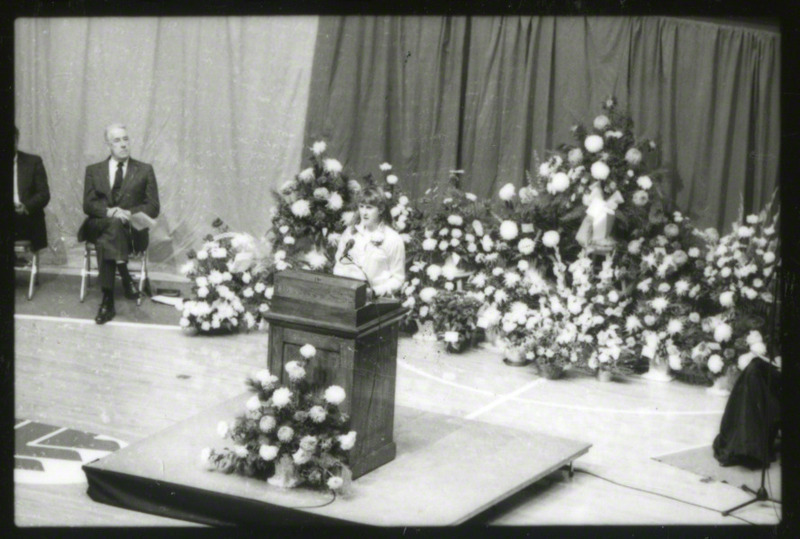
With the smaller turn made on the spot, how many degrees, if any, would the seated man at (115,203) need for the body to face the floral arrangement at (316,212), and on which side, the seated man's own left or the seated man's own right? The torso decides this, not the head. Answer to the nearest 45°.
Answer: approximately 45° to the seated man's own left

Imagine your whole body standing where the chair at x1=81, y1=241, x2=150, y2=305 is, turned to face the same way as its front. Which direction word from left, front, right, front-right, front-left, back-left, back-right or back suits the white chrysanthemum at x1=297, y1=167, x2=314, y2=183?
front-left

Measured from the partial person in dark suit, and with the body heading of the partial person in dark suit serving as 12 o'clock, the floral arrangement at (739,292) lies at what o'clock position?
The floral arrangement is roughly at 10 o'clock from the partial person in dark suit.

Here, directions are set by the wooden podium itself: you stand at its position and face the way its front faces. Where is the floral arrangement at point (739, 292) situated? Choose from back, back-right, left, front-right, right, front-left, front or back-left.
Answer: back

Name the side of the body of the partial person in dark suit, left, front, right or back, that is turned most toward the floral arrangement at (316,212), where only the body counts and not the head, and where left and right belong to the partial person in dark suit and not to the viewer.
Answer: left

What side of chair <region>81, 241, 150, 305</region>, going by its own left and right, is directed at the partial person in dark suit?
right

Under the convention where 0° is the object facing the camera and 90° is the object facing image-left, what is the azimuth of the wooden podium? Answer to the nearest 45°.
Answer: approximately 45°

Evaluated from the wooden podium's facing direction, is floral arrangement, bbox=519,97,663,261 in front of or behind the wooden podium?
behind

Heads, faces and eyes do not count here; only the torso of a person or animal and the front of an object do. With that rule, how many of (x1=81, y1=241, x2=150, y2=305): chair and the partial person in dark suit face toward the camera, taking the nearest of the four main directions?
2

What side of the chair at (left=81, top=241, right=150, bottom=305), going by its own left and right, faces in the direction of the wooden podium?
front
